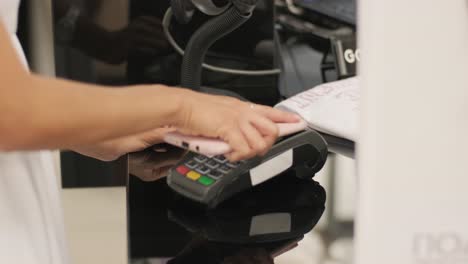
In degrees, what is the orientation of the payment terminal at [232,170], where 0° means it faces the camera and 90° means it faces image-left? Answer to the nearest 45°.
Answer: approximately 45°
